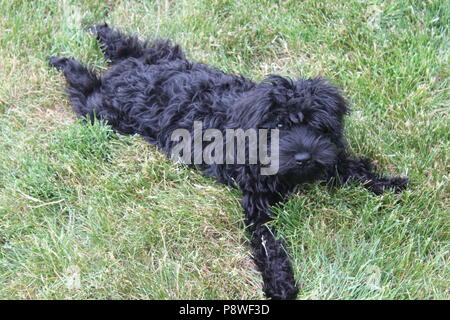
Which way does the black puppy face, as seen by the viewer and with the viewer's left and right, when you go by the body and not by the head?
facing the viewer and to the right of the viewer
